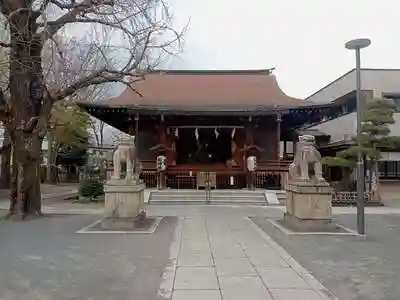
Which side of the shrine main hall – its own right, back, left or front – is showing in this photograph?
front

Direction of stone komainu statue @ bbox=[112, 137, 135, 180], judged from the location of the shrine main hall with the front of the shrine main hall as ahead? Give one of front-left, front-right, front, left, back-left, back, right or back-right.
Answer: front

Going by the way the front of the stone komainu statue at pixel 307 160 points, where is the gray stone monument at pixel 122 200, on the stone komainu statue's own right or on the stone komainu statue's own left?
on the stone komainu statue's own right

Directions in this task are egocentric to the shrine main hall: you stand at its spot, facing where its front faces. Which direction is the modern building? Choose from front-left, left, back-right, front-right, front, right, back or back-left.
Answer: back-left

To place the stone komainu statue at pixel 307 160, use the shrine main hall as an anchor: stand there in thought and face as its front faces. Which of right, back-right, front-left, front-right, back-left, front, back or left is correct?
front
